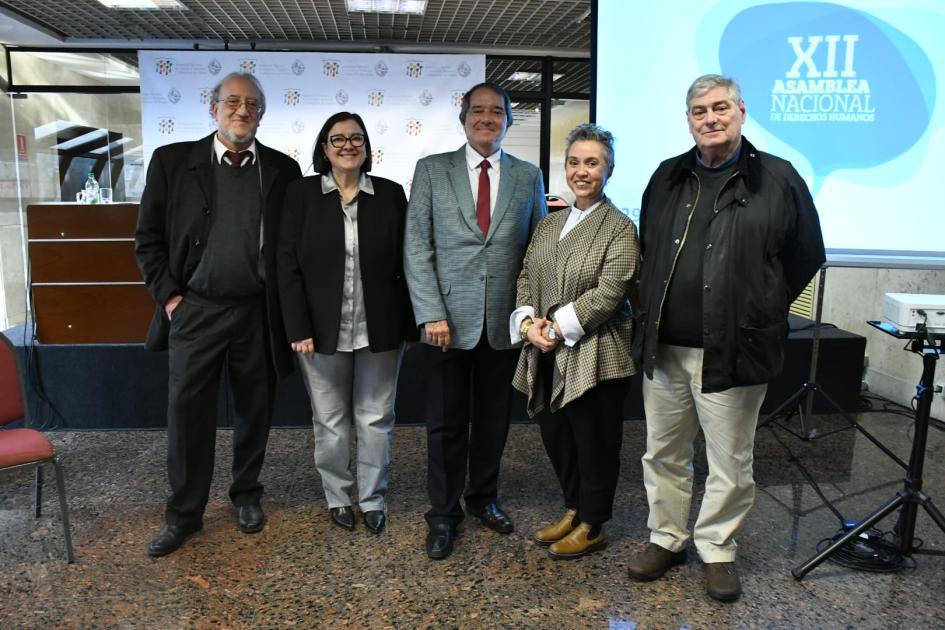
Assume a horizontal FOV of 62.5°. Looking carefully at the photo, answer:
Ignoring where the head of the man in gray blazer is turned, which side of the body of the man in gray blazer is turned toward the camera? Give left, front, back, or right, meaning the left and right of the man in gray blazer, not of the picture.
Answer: front

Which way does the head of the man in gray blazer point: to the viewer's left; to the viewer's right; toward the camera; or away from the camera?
toward the camera

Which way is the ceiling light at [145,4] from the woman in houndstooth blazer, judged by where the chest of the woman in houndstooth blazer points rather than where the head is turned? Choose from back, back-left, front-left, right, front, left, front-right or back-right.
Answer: right

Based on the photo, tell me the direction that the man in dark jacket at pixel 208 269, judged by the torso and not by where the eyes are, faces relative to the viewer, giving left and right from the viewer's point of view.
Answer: facing the viewer

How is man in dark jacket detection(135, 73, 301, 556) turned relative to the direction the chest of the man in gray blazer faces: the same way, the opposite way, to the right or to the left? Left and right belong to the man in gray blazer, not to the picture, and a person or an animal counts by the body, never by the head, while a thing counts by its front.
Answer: the same way

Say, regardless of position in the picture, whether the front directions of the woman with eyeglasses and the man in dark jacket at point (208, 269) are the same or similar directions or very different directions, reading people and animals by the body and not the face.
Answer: same or similar directions

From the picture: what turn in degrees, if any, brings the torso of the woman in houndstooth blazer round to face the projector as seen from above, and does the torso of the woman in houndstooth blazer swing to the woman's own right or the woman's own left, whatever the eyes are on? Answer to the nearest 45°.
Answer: approximately 135° to the woman's own left

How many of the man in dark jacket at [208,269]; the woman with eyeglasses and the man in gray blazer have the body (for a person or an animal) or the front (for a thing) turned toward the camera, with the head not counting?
3

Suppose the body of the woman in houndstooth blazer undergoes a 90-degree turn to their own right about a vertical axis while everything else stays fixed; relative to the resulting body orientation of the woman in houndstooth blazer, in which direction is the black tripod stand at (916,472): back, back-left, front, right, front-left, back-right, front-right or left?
back-right

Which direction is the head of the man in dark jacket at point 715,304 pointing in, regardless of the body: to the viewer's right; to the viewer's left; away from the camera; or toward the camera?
toward the camera

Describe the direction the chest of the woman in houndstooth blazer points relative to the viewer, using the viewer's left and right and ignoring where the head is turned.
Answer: facing the viewer and to the left of the viewer

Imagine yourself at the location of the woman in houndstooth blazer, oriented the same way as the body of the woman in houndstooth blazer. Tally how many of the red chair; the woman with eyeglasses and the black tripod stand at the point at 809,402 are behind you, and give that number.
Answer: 1

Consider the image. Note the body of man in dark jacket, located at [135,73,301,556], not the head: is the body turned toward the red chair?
no

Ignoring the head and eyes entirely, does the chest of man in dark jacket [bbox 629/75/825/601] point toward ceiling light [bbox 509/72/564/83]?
no

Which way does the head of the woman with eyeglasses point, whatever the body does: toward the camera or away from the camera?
toward the camera
